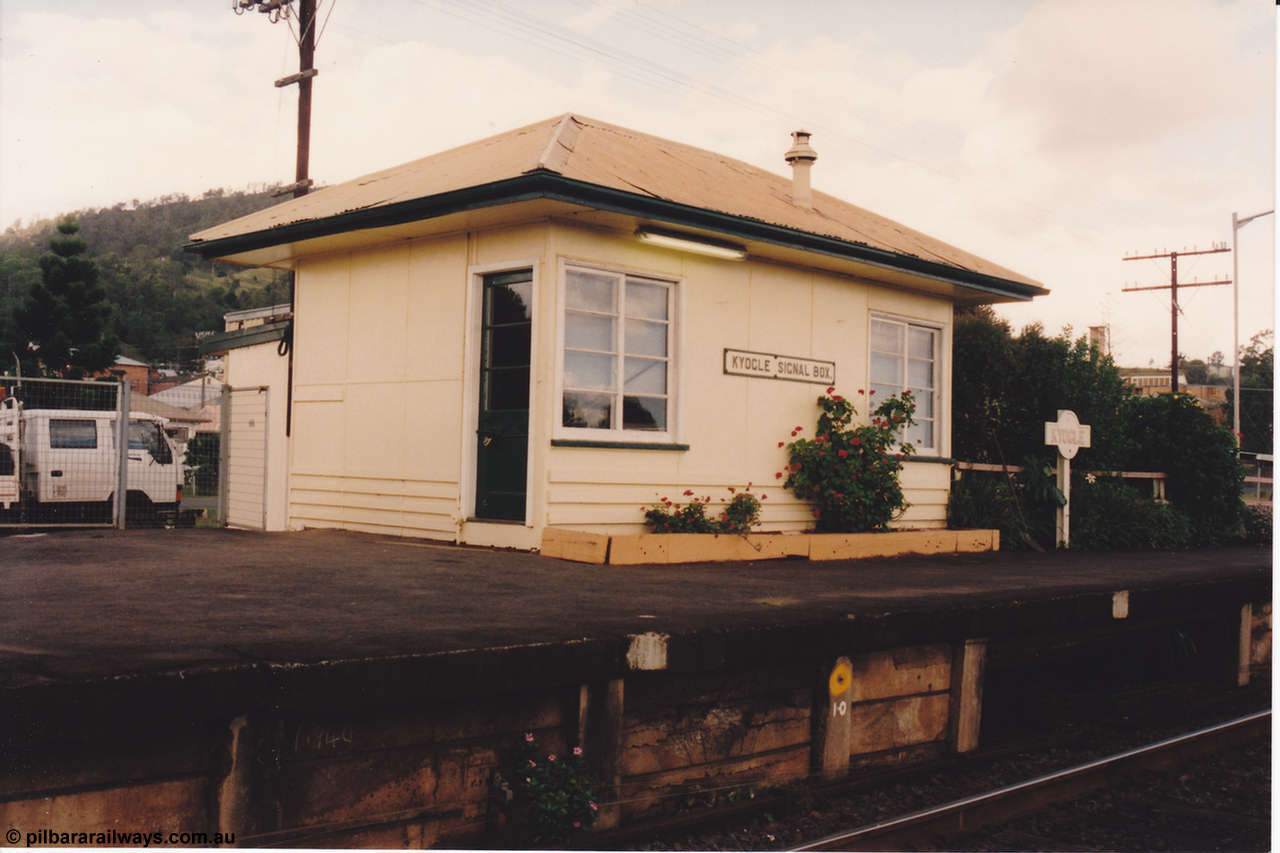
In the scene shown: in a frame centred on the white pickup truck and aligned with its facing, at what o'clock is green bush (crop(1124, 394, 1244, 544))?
The green bush is roughly at 1 o'clock from the white pickup truck.

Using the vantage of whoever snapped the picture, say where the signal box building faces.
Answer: facing the viewer and to the right of the viewer

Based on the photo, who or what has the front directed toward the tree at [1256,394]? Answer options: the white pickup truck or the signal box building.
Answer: the white pickup truck

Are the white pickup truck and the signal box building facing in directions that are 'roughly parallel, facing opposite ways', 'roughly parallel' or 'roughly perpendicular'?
roughly perpendicular

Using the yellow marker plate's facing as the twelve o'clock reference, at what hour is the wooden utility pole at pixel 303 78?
The wooden utility pole is roughly at 6 o'clock from the yellow marker plate.

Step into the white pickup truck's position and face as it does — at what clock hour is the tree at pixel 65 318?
The tree is roughly at 9 o'clock from the white pickup truck.

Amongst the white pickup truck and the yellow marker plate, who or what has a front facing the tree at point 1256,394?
the white pickup truck

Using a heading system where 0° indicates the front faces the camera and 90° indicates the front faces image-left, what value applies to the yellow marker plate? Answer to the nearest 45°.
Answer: approximately 315°

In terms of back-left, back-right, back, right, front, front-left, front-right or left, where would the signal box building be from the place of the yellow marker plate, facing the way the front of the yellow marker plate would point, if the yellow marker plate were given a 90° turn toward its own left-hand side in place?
left

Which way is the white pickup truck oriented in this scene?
to the viewer's right

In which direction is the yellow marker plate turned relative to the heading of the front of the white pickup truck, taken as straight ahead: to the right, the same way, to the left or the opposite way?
to the right

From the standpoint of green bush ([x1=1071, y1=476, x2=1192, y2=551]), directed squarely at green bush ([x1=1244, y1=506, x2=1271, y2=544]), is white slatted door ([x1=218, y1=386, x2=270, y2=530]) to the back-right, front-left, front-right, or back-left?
back-left

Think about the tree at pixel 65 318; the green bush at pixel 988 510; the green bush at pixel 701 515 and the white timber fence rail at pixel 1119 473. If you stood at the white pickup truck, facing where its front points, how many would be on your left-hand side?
1

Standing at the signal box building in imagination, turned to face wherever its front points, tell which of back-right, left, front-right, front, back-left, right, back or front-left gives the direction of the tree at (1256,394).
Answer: left

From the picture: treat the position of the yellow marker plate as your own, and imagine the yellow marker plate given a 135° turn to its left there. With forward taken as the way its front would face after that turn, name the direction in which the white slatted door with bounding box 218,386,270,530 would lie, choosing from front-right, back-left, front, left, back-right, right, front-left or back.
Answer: front-left

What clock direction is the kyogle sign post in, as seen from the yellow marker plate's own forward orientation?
The kyogle sign post is roughly at 8 o'clock from the yellow marker plate.
